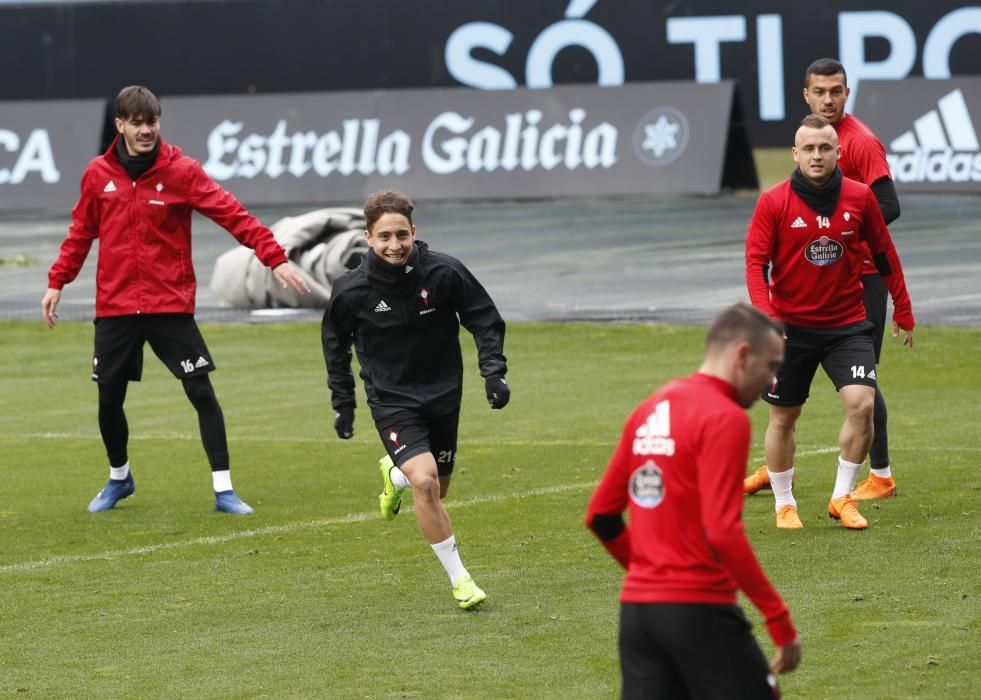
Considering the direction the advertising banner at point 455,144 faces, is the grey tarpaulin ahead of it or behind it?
ahead

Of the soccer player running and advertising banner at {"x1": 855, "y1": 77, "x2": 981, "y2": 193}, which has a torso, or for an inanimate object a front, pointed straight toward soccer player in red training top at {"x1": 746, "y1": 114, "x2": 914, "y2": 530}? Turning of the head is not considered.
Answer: the advertising banner

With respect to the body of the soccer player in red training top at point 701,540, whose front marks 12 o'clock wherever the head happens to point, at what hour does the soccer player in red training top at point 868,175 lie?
the soccer player in red training top at point 868,175 is roughly at 11 o'clock from the soccer player in red training top at point 701,540.

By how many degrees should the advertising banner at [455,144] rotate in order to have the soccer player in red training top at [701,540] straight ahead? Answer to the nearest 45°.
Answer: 0° — it already faces them

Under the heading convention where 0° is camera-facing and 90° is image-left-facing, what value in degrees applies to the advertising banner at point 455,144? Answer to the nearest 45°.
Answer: approximately 0°

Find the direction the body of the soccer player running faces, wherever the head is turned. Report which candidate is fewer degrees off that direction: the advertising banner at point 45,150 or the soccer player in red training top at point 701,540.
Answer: the soccer player in red training top

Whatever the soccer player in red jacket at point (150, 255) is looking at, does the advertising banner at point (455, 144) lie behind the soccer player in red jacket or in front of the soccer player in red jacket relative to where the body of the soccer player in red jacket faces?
behind

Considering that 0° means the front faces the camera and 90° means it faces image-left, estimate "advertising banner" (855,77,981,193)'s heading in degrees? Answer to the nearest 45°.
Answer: approximately 0°

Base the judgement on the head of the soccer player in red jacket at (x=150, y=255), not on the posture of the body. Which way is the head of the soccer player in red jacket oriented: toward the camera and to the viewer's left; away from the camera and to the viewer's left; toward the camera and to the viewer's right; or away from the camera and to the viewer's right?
toward the camera and to the viewer's right

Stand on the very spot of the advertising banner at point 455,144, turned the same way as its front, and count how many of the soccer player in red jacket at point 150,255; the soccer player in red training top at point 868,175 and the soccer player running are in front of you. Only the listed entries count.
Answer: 3
